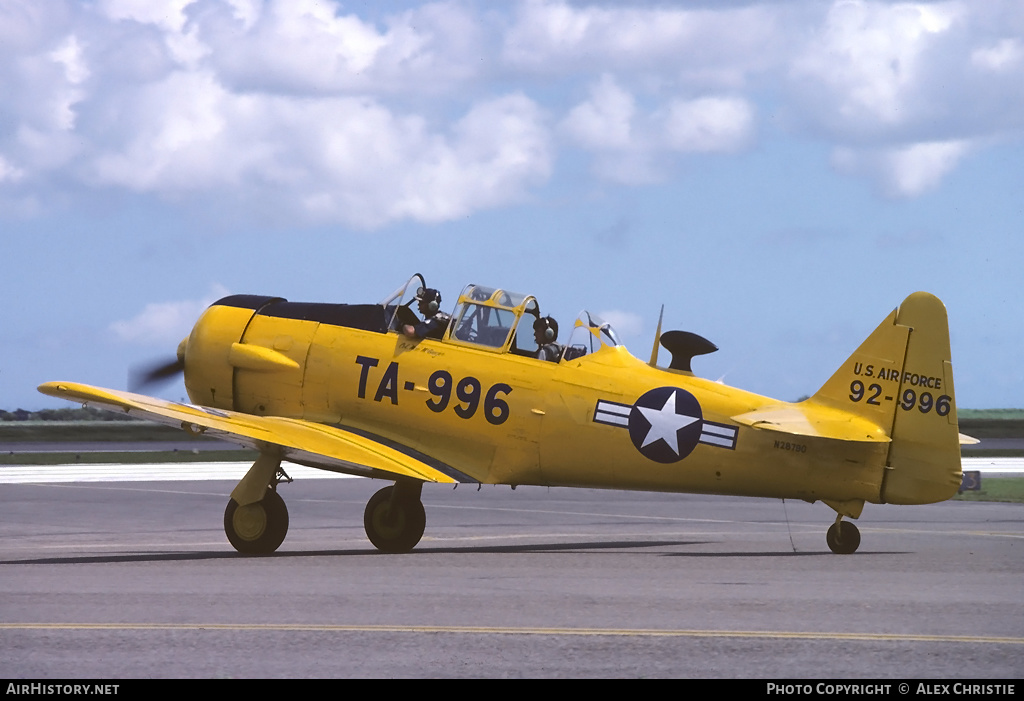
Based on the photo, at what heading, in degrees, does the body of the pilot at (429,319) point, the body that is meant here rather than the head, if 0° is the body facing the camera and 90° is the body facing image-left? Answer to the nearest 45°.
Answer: approximately 90°

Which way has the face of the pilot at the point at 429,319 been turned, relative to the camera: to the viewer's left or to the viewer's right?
to the viewer's left

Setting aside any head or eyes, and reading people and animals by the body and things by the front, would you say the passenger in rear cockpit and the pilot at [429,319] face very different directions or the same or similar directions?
same or similar directions

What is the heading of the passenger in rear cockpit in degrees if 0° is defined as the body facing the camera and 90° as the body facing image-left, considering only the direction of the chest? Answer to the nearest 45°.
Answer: approximately 90°

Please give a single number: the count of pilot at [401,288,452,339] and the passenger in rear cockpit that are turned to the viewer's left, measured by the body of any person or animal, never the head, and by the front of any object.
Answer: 2

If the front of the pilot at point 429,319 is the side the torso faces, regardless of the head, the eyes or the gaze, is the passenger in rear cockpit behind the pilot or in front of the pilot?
behind

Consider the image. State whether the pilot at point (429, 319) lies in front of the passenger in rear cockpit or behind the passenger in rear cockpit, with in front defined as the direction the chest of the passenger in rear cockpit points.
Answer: in front
